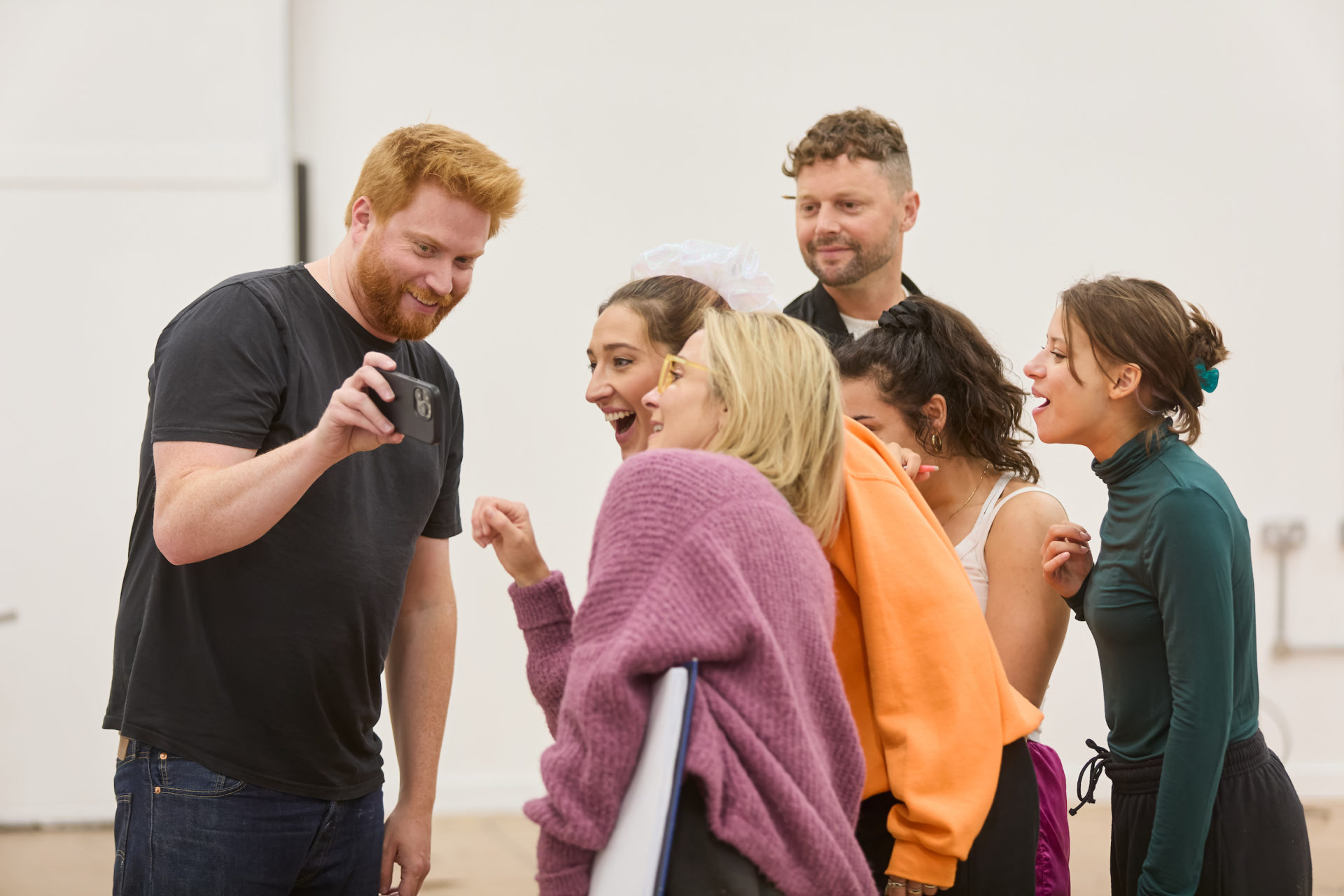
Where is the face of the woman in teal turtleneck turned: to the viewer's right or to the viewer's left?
to the viewer's left

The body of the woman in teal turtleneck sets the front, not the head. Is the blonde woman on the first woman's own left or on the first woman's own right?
on the first woman's own left

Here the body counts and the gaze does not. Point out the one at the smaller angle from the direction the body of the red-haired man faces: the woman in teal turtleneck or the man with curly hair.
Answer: the woman in teal turtleneck

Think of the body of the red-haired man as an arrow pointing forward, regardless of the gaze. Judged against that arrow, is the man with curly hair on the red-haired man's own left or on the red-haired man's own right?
on the red-haired man's own left

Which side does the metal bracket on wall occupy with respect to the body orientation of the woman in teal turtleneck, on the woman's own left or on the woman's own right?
on the woman's own right

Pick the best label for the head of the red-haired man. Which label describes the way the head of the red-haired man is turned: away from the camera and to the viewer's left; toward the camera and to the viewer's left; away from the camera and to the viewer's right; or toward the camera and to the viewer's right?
toward the camera and to the viewer's right

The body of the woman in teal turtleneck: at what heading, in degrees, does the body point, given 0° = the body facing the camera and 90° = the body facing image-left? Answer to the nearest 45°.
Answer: approximately 90°

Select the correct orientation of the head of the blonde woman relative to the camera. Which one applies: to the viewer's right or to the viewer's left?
to the viewer's left

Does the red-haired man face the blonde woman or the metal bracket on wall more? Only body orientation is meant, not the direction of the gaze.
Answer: the blonde woman

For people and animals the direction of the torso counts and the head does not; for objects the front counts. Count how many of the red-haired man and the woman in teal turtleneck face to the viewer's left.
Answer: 1
